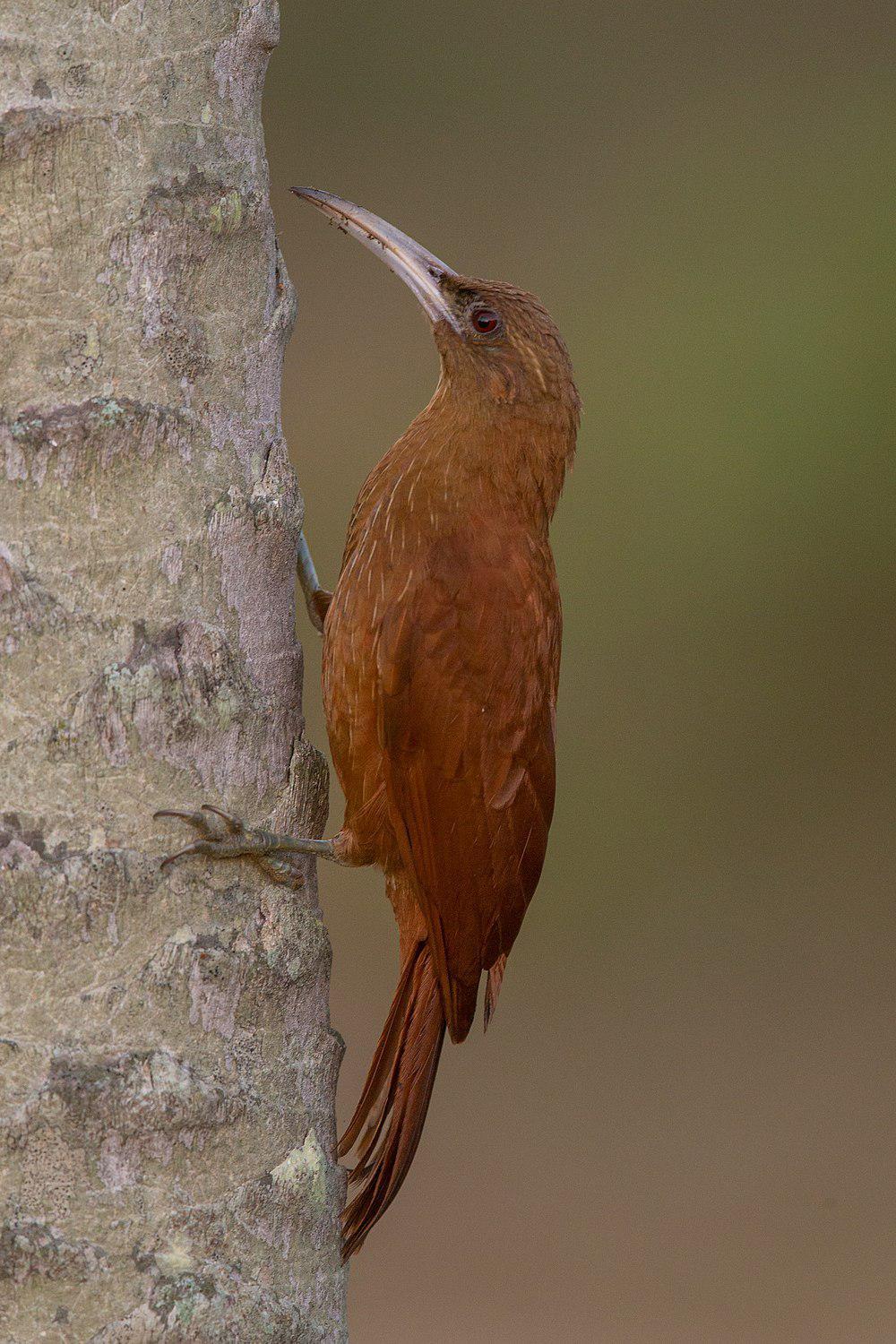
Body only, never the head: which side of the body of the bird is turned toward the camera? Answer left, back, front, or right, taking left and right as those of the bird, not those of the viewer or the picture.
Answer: left
